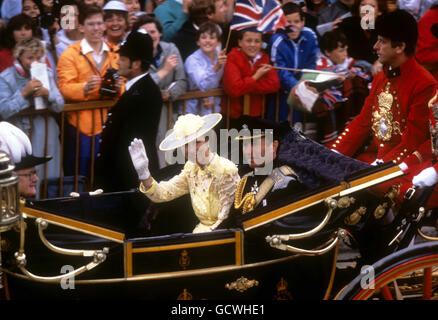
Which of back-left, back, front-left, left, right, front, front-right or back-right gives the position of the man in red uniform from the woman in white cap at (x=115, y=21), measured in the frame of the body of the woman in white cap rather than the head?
front-left

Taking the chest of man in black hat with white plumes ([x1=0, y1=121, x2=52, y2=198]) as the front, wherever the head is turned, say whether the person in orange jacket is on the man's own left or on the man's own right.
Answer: on the man's own left

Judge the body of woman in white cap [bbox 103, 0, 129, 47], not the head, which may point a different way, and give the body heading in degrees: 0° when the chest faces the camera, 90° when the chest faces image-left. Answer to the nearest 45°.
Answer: approximately 0°

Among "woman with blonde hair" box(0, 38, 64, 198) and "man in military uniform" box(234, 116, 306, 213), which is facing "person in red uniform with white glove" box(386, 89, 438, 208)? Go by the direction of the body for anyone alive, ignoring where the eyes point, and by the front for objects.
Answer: the woman with blonde hair

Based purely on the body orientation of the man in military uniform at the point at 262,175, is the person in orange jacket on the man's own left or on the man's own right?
on the man's own right

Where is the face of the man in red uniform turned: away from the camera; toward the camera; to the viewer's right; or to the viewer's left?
to the viewer's left

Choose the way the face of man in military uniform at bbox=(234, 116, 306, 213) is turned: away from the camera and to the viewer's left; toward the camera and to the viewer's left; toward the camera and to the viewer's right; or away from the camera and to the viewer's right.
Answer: toward the camera and to the viewer's left

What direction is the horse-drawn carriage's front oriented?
to the viewer's left

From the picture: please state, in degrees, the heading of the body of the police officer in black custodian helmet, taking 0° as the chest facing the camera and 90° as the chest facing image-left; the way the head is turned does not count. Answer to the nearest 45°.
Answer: approximately 90°
